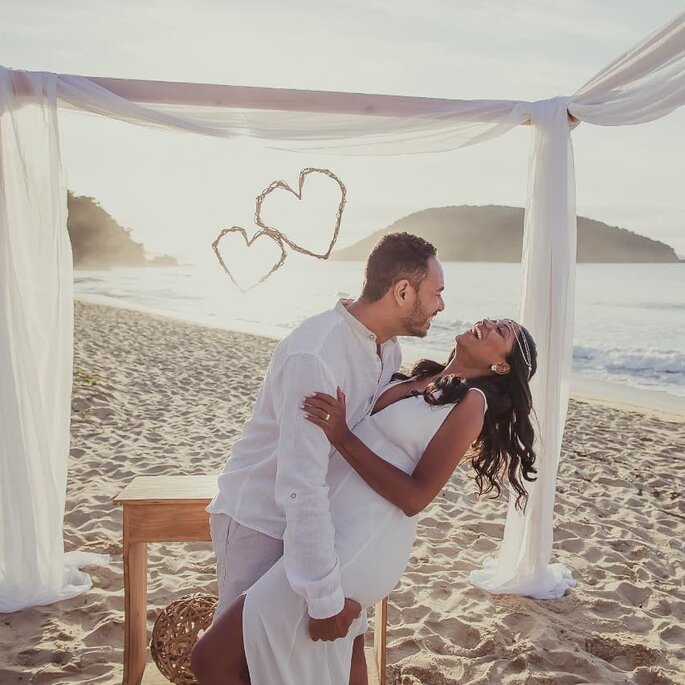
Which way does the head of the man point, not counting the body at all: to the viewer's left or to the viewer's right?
to the viewer's right

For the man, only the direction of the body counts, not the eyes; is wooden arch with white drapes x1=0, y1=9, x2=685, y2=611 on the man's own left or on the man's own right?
on the man's own left

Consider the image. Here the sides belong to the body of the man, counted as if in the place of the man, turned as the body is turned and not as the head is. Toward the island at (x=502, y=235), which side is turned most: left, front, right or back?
left

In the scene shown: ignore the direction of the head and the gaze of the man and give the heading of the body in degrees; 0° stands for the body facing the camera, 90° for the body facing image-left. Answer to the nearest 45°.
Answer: approximately 270°

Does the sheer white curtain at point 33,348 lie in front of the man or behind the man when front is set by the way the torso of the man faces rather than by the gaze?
behind

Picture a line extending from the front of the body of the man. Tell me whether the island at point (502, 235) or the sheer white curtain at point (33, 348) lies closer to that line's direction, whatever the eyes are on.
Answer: the island

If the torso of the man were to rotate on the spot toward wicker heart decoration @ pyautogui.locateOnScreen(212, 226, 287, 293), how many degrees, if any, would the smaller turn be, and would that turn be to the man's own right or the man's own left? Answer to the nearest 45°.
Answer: approximately 90° to the man's own left
